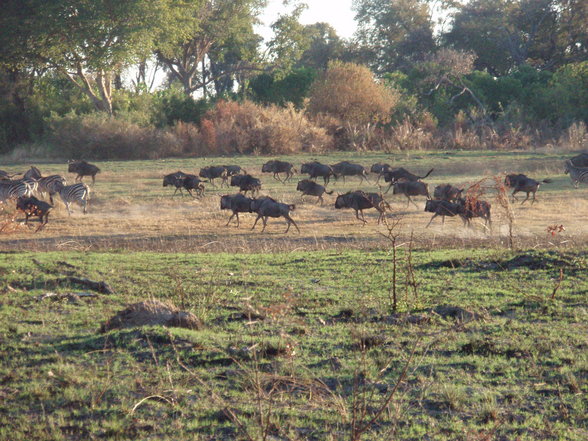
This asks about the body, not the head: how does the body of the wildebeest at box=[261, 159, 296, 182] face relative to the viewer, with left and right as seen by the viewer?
facing to the left of the viewer

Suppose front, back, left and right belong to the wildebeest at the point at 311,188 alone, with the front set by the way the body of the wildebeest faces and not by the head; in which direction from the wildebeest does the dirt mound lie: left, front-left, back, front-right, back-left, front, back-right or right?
left

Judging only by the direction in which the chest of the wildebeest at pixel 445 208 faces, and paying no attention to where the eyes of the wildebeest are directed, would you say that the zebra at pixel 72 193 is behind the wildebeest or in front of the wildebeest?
in front

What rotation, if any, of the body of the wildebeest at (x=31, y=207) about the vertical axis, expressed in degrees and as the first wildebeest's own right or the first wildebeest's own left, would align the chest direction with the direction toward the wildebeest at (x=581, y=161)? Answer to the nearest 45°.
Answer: approximately 180°

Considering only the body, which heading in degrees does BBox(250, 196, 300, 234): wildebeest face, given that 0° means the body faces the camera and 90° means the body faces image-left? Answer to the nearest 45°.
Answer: approximately 90°

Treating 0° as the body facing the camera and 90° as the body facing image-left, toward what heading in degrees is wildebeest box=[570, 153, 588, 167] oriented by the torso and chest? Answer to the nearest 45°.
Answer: approximately 90°

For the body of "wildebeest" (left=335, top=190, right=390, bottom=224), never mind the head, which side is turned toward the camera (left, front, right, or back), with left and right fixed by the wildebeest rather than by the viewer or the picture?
left

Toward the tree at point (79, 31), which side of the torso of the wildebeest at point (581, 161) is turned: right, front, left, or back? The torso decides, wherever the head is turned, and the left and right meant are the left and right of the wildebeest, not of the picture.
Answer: front

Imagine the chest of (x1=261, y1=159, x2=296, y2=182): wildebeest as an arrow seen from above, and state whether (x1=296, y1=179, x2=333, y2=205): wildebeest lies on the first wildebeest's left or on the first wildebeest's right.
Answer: on the first wildebeest's left

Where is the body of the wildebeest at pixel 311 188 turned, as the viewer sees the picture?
to the viewer's left

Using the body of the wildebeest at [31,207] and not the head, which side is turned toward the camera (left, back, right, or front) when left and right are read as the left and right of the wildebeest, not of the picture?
left

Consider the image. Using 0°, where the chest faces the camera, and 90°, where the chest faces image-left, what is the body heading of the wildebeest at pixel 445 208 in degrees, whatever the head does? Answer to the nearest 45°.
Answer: approximately 90°

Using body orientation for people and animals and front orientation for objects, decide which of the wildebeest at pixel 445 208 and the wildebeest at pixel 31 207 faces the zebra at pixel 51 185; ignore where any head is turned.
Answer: the wildebeest at pixel 445 208

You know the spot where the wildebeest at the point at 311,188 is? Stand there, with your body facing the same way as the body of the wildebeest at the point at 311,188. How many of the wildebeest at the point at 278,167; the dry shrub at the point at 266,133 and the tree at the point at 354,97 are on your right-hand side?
3

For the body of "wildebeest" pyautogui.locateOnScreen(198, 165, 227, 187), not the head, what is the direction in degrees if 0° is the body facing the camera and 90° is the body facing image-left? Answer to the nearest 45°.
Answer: approximately 90°
